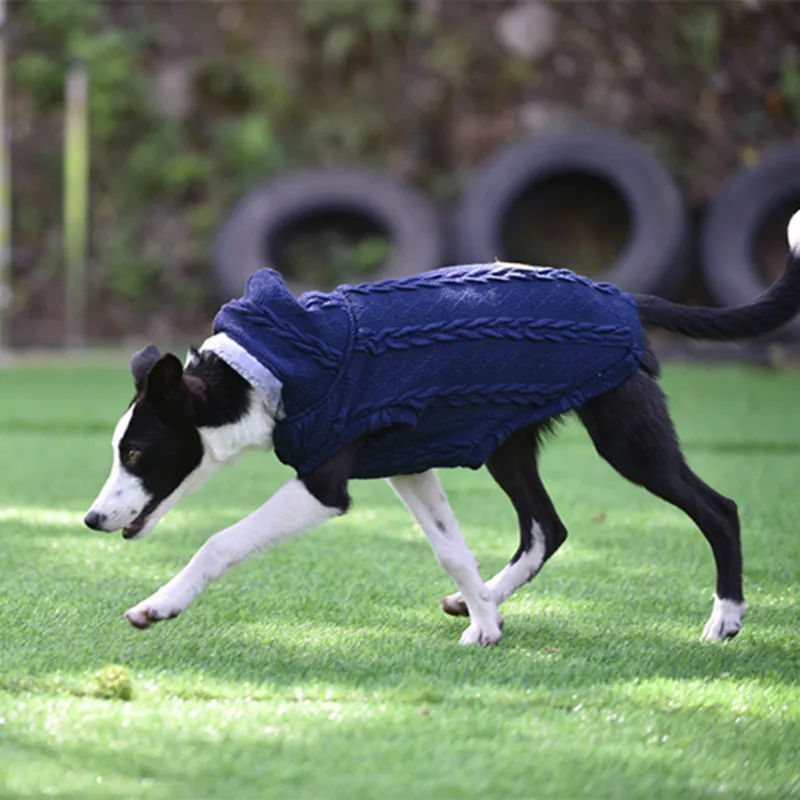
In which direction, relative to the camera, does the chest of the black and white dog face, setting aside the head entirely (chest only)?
to the viewer's left

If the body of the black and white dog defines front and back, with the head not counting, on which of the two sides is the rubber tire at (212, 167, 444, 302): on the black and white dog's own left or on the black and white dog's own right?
on the black and white dog's own right

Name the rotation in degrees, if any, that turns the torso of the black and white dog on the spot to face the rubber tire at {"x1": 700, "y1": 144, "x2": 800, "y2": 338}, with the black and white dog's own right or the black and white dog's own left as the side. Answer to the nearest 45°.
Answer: approximately 90° to the black and white dog's own right

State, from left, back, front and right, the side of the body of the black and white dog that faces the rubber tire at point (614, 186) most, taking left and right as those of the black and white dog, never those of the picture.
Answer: right

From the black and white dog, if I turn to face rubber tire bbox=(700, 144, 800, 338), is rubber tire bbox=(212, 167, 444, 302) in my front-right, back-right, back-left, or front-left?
front-left
